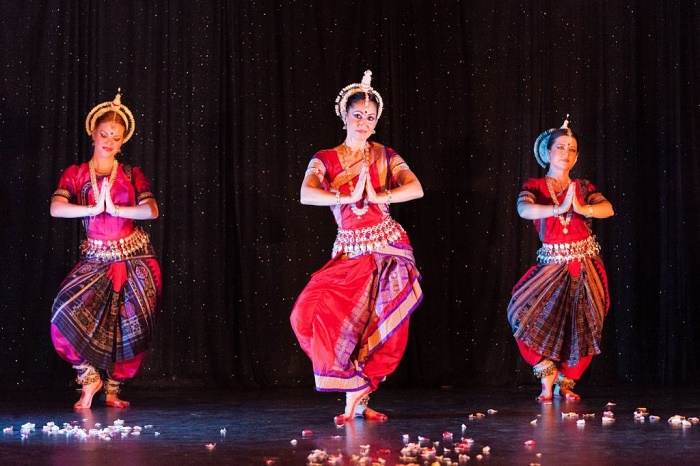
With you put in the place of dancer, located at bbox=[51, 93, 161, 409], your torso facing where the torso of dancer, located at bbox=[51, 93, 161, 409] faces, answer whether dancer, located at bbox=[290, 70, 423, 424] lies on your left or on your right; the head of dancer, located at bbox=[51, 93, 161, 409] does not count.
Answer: on your left

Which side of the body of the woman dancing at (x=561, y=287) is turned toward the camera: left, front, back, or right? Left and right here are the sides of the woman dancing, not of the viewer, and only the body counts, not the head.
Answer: front

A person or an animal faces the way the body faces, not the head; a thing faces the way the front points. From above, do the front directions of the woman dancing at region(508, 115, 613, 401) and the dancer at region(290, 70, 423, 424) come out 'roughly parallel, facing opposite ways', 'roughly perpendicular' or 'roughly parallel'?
roughly parallel

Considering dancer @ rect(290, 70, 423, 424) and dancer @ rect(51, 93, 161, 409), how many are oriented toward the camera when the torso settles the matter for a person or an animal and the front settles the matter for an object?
2

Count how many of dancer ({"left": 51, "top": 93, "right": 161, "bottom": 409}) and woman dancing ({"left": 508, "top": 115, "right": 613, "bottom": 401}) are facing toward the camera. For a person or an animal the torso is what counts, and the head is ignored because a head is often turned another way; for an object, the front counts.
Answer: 2

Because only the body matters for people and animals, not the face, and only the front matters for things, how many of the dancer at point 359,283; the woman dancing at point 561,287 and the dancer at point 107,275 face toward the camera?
3

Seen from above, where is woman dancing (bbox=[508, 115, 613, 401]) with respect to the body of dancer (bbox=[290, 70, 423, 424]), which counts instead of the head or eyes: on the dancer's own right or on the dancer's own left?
on the dancer's own left

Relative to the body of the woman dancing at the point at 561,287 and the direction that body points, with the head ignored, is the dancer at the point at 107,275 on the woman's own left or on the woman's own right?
on the woman's own right

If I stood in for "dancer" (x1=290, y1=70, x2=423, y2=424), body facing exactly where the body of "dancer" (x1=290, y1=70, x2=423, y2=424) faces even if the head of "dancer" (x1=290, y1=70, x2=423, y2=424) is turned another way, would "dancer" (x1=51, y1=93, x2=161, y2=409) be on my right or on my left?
on my right

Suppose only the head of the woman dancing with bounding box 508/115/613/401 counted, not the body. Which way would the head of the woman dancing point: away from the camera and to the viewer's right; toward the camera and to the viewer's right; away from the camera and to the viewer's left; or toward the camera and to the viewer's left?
toward the camera and to the viewer's right

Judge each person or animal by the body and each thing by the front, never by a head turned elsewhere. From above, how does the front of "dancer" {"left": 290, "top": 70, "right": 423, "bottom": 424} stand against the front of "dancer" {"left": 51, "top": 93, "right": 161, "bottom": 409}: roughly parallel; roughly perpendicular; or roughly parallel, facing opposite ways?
roughly parallel

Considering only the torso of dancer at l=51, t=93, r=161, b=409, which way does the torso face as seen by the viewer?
toward the camera

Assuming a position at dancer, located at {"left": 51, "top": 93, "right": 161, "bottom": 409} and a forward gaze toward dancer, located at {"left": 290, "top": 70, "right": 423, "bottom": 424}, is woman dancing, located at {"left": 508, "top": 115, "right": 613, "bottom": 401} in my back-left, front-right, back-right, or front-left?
front-left
